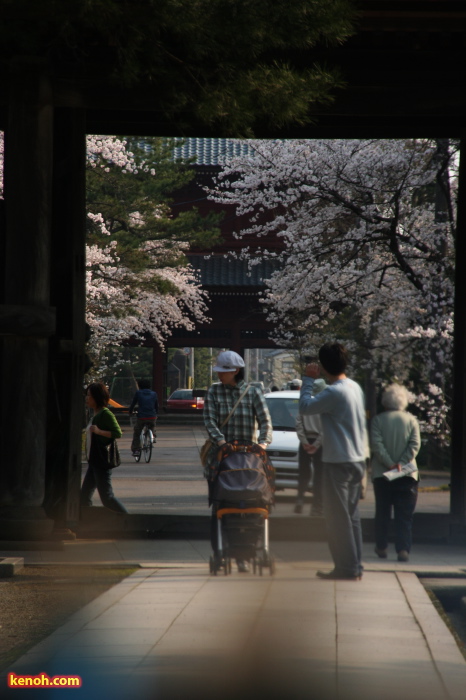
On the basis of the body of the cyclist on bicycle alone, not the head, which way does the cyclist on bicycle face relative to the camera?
away from the camera

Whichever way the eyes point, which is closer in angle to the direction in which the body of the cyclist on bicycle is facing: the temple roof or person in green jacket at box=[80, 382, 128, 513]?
the temple roof

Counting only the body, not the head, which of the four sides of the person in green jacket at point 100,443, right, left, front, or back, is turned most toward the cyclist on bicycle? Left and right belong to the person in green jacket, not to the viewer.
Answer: right

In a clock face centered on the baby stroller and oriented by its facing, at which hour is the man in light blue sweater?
The man in light blue sweater is roughly at 9 o'clock from the baby stroller.

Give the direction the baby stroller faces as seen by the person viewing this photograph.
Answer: facing the viewer

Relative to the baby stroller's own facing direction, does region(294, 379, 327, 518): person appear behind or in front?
behind

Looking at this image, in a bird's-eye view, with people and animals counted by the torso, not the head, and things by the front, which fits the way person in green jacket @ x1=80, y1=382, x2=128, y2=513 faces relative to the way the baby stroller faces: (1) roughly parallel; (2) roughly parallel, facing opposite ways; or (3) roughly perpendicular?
roughly perpendicular

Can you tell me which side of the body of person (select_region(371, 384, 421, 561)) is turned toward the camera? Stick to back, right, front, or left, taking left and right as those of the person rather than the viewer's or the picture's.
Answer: back

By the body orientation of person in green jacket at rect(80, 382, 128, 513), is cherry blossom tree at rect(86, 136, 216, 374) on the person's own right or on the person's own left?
on the person's own right

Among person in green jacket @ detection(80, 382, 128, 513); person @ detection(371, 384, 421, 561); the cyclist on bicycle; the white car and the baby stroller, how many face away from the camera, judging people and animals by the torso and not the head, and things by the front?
2
